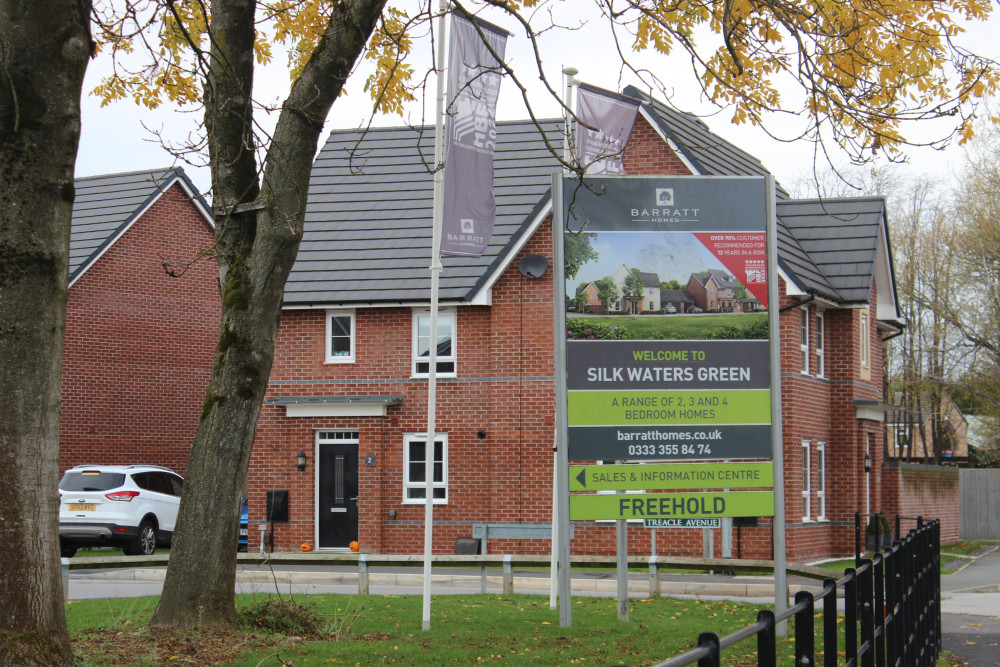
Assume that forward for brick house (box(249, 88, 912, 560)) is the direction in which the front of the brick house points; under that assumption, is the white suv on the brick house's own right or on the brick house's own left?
on the brick house's own right

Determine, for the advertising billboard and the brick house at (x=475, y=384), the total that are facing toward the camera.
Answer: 2

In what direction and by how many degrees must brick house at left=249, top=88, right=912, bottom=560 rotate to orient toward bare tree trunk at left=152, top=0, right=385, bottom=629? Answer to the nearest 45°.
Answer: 0° — it already faces it

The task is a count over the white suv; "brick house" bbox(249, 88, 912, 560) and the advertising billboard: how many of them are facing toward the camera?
2

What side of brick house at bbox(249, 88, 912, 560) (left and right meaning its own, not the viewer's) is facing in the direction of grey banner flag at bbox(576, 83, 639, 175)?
front

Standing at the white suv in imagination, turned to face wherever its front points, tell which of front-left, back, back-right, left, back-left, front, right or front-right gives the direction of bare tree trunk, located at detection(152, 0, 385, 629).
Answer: back-right

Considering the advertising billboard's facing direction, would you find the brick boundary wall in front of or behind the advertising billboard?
behind

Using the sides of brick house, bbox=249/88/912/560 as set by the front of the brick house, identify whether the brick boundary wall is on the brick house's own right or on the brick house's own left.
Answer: on the brick house's own left

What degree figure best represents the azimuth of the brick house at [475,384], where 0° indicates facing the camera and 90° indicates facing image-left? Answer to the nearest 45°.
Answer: approximately 0°

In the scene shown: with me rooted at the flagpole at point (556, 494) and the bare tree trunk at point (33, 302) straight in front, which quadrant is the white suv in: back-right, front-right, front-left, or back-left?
back-right

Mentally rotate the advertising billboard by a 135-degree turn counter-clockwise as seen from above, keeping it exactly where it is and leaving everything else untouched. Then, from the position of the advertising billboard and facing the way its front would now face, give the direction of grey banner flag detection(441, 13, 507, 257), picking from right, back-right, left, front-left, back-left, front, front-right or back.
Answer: left
